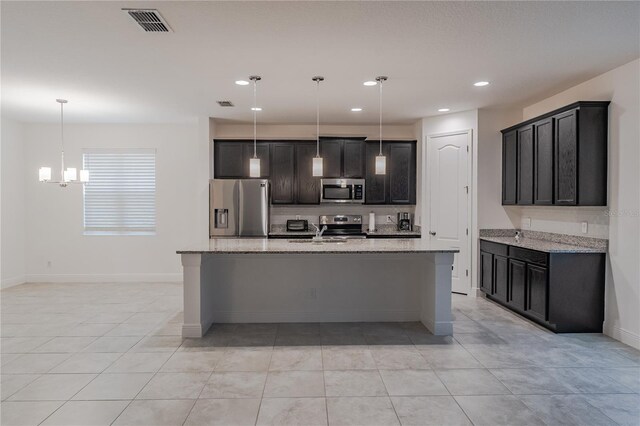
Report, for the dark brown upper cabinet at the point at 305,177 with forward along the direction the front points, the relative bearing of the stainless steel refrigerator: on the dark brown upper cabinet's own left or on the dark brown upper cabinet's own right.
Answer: on the dark brown upper cabinet's own right

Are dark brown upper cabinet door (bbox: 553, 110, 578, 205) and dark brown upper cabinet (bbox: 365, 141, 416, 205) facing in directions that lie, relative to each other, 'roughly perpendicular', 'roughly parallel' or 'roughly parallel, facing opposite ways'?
roughly perpendicular

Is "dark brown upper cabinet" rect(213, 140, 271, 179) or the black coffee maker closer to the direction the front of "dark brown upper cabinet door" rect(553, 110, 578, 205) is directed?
the dark brown upper cabinet

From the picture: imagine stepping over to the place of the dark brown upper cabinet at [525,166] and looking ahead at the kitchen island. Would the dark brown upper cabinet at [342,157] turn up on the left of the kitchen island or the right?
right

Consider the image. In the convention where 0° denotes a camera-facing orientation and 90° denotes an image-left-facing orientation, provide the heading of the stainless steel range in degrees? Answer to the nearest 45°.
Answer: approximately 0°

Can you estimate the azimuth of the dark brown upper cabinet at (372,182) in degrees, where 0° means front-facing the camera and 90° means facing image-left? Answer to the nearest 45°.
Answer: approximately 0°

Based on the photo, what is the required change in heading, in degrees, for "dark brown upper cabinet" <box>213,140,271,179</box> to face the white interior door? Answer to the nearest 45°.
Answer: approximately 90° to its left

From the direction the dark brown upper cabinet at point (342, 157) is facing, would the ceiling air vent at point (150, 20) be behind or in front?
in front
